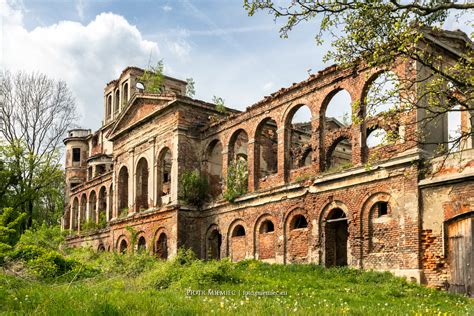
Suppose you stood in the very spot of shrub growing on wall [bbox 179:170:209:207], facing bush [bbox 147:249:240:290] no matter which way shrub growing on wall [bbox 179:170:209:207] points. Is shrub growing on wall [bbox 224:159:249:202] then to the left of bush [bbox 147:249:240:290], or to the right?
left

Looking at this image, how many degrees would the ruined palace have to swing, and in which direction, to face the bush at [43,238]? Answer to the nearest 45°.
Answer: approximately 45° to its right

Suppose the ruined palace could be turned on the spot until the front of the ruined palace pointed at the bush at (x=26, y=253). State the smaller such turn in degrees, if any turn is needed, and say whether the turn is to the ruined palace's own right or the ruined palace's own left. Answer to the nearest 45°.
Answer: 0° — it already faces it

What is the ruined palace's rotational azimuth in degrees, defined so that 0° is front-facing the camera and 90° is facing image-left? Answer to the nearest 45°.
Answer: approximately 45°
